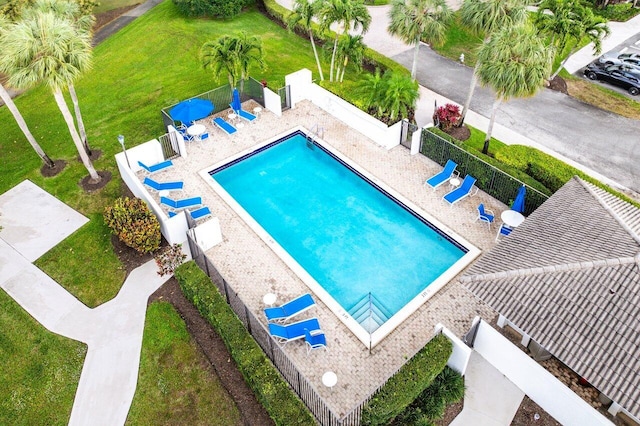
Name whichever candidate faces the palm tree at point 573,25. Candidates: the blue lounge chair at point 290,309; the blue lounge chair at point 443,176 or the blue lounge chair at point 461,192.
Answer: the blue lounge chair at point 290,309

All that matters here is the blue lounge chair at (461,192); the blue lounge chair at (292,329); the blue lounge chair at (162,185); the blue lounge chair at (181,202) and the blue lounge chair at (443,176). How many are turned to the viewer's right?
3

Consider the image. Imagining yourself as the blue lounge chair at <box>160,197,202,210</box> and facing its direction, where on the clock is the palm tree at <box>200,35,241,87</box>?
The palm tree is roughly at 10 o'clock from the blue lounge chair.

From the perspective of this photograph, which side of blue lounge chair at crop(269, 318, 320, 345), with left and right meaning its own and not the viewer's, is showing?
right

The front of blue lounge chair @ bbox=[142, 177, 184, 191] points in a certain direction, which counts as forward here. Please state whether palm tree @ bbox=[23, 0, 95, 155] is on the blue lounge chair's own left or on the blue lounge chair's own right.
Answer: on the blue lounge chair's own left

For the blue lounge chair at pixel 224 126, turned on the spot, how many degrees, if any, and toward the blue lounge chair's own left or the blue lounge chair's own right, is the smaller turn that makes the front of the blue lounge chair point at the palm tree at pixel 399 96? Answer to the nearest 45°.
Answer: approximately 45° to the blue lounge chair's own left

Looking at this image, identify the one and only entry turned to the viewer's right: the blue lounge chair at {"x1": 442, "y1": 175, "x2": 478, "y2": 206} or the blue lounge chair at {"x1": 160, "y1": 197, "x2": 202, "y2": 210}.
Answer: the blue lounge chair at {"x1": 160, "y1": 197, "x2": 202, "y2": 210}

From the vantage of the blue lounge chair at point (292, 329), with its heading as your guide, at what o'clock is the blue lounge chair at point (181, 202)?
the blue lounge chair at point (181, 202) is roughly at 8 o'clock from the blue lounge chair at point (292, 329).

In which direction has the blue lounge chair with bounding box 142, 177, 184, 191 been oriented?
to the viewer's right

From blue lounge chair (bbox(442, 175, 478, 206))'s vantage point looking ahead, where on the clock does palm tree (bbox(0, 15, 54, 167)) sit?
The palm tree is roughly at 1 o'clock from the blue lounge chair.

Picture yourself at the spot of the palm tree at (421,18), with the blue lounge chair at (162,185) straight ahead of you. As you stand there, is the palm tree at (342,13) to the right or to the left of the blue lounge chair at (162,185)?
right

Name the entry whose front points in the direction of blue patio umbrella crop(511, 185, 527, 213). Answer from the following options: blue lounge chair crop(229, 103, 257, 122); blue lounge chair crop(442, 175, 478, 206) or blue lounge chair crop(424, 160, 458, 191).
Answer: blue lounge chair crop(229, 103, 257, 122)

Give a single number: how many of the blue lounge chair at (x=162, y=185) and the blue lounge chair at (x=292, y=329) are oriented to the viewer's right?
2

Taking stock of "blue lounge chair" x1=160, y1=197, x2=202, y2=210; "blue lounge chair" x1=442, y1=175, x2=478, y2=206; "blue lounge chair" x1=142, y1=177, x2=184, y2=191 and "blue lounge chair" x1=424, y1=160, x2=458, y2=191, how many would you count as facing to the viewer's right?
2

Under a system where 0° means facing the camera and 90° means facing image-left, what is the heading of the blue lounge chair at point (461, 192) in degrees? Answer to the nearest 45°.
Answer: approximately 45°
